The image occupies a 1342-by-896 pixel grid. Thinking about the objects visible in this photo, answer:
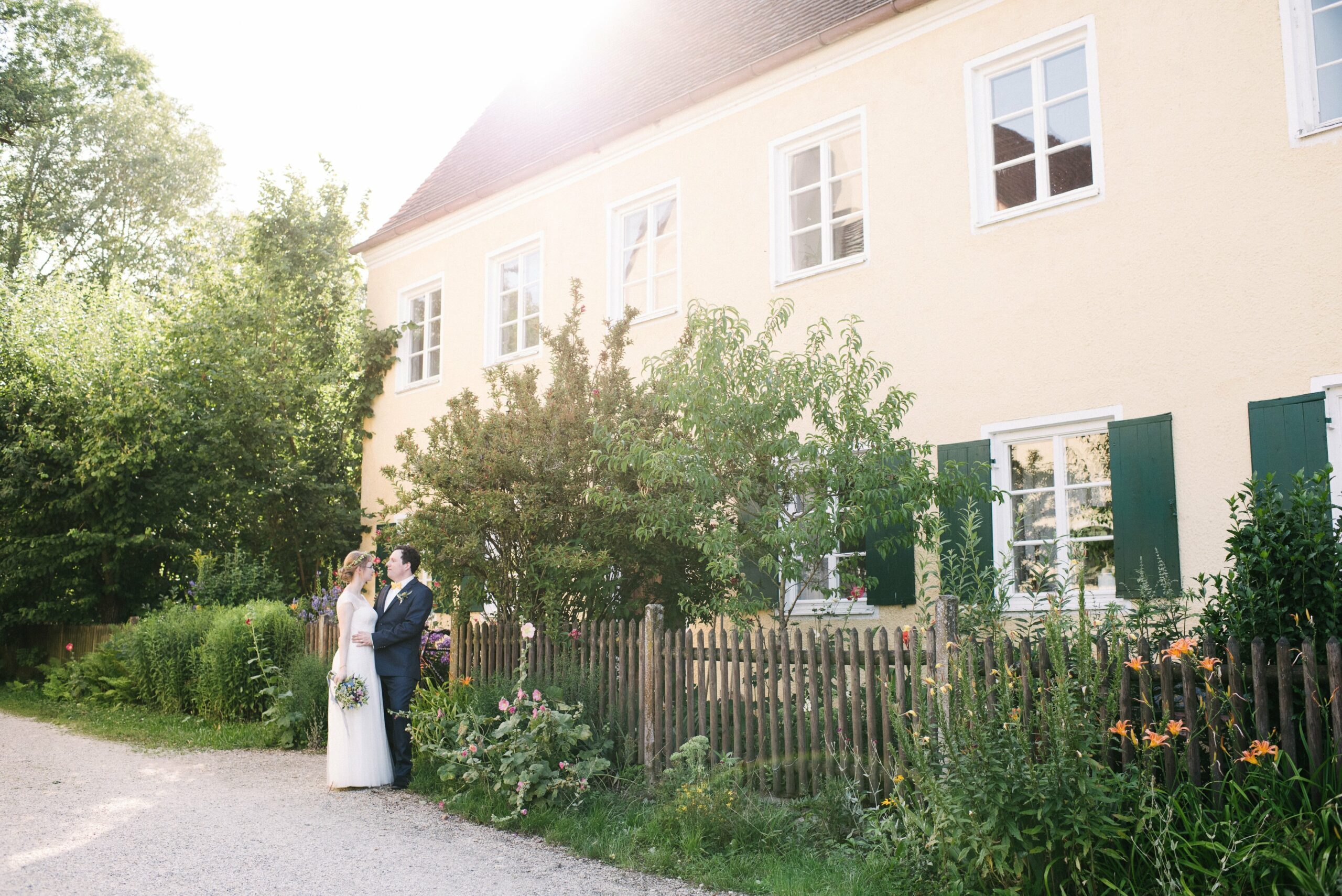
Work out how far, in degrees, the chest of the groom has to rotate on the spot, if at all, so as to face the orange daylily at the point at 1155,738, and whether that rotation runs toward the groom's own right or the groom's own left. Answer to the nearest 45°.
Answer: approximately 90° to the groom's own left

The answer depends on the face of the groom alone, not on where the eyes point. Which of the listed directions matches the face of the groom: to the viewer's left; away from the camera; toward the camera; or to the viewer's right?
to the viewer's left

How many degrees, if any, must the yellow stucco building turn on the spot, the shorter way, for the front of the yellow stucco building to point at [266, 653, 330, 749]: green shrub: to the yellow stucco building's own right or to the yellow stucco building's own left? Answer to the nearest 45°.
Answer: approximately 45° to the yellow stucco building's own right

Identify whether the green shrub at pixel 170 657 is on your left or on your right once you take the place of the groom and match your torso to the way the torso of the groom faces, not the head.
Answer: on your right

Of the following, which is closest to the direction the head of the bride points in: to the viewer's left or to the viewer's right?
to the viewer's right

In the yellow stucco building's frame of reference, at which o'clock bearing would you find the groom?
The groom is roughly at 1 o'clock from the yellow stucco building.

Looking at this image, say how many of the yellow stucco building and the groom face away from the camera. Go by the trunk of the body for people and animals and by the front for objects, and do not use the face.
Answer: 0

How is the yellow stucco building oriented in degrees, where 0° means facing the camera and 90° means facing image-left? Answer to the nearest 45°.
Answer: approximately 45°

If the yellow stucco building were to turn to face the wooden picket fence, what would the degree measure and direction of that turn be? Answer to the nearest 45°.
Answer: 0° — it already faces it
